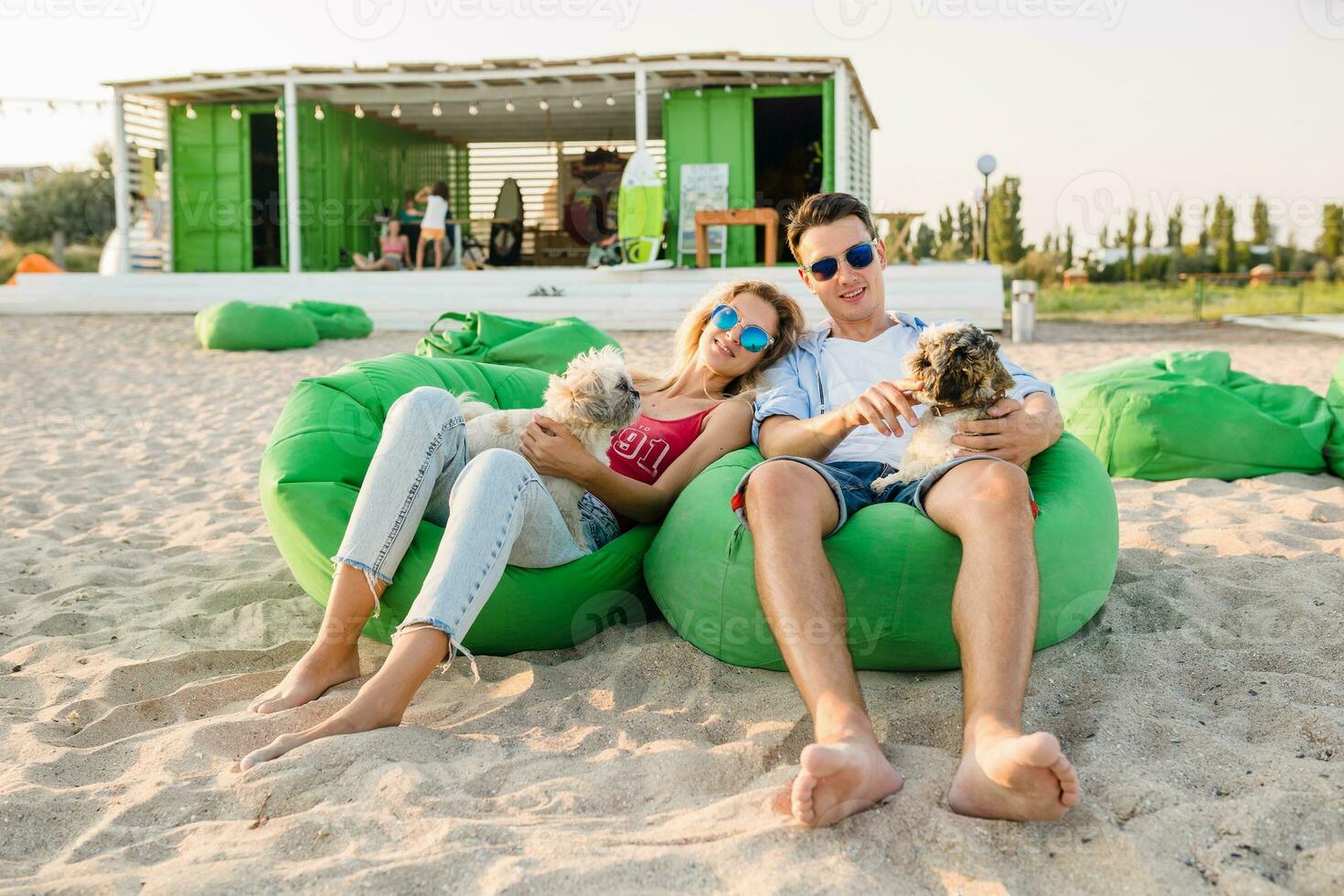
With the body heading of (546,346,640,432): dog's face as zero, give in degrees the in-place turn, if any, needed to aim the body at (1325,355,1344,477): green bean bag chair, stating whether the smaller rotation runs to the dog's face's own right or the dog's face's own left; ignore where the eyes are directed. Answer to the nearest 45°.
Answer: approximately 45° to the dog's face's own left

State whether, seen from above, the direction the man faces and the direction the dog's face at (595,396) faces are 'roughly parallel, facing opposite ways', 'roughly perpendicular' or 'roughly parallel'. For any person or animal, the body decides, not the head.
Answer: roughly perpendicular

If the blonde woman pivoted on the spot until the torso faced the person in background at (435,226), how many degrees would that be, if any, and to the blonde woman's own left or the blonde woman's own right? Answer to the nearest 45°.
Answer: approximately 135° to the blonde woman's own right

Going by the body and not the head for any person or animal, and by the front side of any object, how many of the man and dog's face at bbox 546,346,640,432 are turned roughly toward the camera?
1

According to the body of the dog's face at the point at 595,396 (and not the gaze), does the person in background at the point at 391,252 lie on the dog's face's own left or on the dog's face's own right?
on the dog's face's own left

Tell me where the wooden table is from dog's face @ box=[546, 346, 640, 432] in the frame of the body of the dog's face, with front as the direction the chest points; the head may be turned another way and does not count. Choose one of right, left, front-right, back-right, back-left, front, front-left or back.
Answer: left

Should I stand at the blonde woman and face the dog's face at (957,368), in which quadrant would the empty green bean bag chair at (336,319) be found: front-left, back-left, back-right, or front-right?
back-left

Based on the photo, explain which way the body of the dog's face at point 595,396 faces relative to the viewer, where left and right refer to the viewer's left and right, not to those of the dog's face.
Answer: facing to the right of the viewer

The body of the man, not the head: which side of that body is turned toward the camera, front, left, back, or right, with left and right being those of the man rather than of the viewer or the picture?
front

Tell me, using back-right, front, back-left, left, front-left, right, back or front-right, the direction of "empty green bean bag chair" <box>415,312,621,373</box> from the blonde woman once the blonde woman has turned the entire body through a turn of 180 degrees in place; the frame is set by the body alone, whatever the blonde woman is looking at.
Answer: front-left

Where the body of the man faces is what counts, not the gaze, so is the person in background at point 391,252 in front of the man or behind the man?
behind
